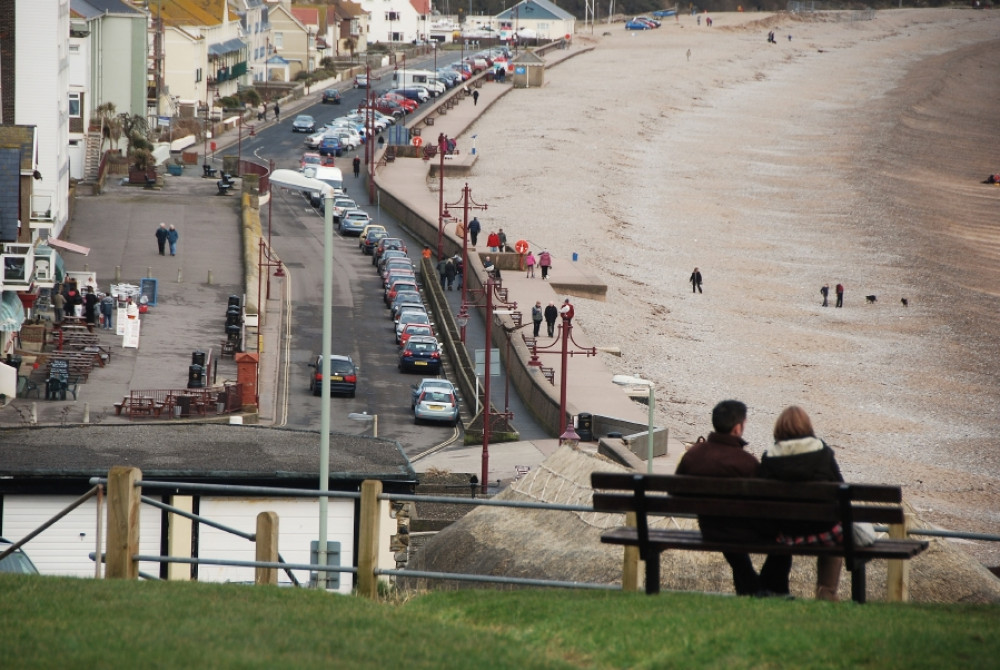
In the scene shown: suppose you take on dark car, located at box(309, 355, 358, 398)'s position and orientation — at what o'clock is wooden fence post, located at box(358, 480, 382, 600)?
The wooden fence post is roughly at 6 o'clock from the dark car.

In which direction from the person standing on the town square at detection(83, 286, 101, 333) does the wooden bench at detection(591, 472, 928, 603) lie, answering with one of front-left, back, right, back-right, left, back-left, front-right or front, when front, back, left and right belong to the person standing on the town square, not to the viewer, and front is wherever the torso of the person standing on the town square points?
back

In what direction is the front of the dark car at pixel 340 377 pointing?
away from the camera

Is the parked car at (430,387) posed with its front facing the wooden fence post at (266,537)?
no

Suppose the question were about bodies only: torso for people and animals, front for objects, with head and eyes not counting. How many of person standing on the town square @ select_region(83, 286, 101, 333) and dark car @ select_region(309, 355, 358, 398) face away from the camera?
2
